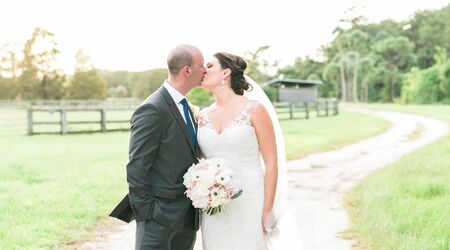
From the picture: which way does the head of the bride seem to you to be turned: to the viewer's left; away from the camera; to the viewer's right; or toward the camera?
to the viewer's left

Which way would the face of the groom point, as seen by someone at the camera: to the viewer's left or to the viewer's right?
to the viewer's right

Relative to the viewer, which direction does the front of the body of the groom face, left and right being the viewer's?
facing the viewer and to the right of the viewer

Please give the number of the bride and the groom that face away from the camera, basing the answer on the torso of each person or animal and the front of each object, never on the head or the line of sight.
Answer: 0

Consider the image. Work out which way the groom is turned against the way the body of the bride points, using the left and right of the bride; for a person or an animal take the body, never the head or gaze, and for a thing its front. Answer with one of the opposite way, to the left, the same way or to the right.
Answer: to the left
